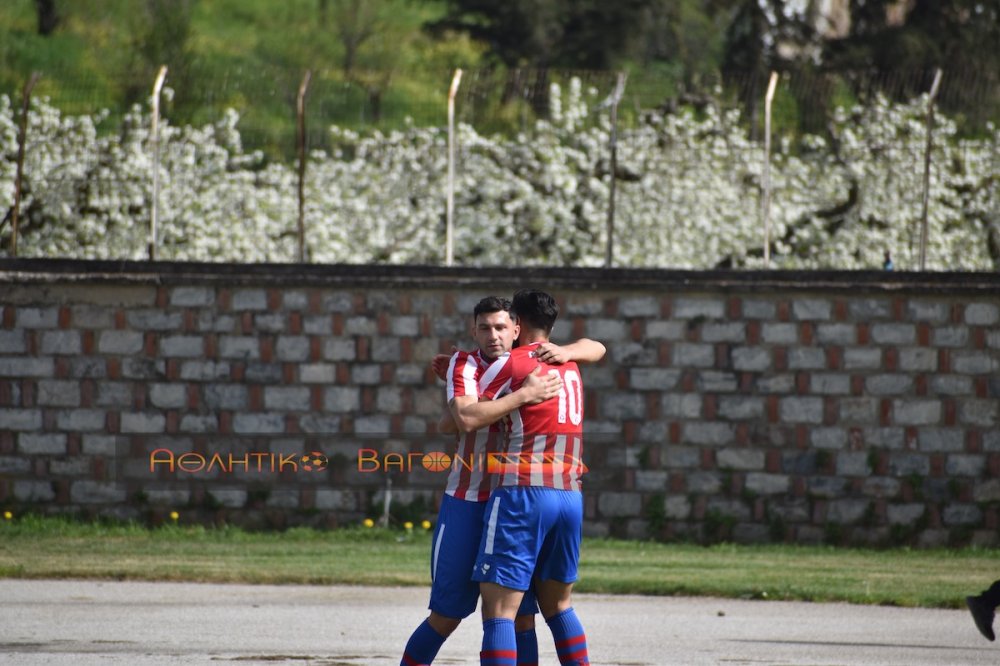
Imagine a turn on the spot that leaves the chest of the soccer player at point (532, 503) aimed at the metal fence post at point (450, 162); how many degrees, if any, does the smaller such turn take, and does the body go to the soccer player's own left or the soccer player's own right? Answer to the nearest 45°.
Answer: approximately 45° to the soccer player's own right

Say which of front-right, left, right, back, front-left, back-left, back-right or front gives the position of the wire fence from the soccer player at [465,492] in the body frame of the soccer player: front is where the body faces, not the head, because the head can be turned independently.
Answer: back-left

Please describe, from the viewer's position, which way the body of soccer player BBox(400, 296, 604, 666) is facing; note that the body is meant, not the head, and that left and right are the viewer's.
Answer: facing the viewer and to the right of the viewer

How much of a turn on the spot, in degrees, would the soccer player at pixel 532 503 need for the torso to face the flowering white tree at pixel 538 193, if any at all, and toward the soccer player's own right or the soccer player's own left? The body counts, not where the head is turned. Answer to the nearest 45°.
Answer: approximately 45° to the soccer player's own right

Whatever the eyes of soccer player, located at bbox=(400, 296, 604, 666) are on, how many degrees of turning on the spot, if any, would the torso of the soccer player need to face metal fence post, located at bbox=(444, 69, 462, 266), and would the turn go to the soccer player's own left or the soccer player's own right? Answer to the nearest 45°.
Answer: approximately 135° to the soccer player's own left

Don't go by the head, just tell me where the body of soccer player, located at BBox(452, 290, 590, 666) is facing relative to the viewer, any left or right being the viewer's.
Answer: facing away from the viewer and to the left of the viewer

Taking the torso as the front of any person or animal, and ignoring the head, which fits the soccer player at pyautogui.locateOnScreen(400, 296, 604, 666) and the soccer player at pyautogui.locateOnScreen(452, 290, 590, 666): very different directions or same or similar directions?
very different directions

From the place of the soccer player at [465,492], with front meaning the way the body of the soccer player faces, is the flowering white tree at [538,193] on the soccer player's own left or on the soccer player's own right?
on the soccer player's own left

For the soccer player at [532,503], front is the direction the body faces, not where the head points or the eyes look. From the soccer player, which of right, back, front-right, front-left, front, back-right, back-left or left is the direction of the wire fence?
front-right
